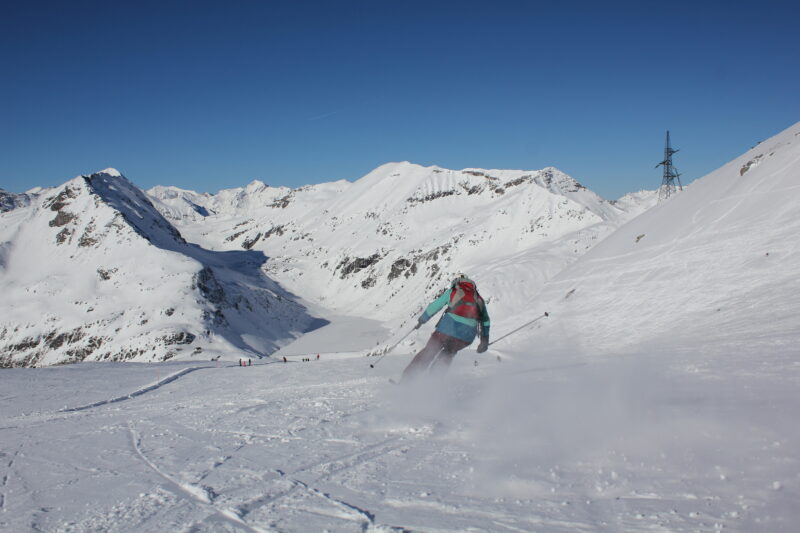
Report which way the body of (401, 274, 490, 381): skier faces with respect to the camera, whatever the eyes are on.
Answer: away from the camera
